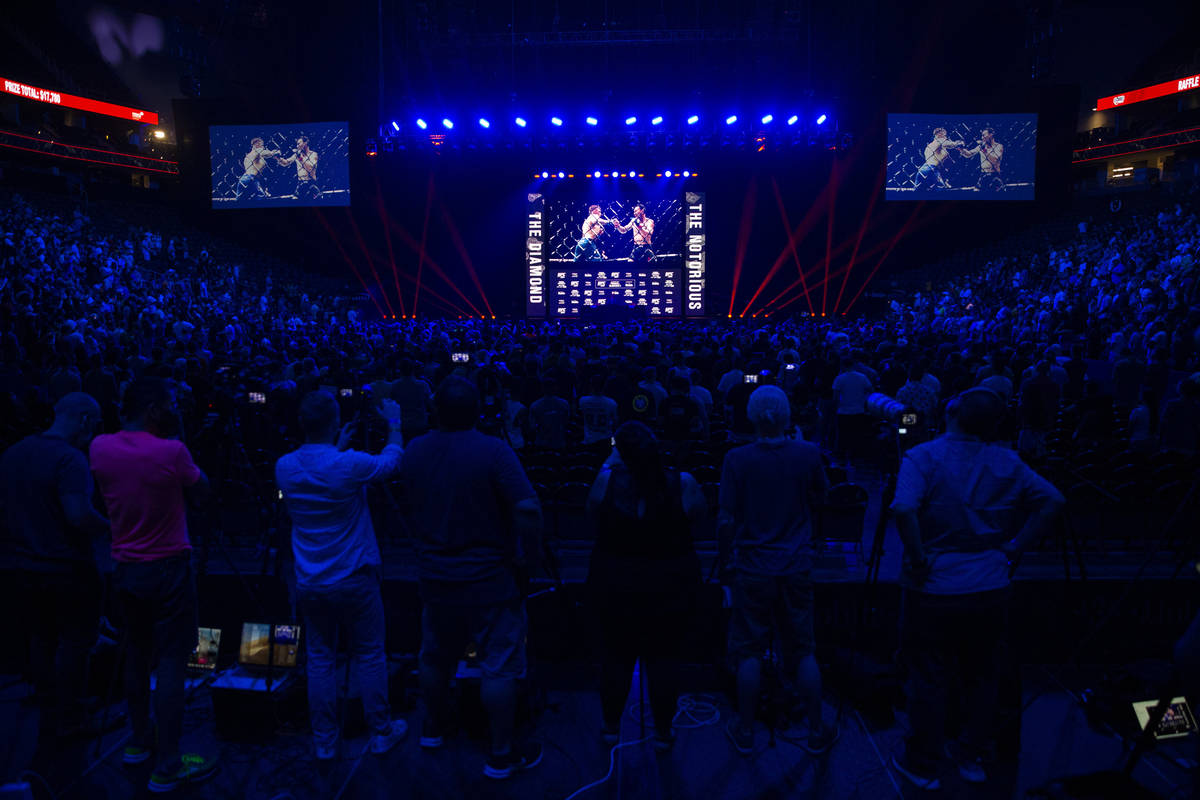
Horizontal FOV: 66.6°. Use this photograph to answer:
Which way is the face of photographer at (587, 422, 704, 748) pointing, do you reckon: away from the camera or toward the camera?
away from the camera

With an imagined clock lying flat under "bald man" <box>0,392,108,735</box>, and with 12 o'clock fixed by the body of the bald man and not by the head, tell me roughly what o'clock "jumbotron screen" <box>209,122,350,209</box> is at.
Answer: The jumbotron screen is roughly at 11 o'clock from the bald man.

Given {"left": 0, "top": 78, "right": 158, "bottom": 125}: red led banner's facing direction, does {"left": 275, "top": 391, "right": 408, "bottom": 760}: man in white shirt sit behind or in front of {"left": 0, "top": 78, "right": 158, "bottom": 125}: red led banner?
in front

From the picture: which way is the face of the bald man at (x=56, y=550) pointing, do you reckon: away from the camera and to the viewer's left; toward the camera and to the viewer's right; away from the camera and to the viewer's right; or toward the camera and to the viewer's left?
away from the camera and to the viewer's right

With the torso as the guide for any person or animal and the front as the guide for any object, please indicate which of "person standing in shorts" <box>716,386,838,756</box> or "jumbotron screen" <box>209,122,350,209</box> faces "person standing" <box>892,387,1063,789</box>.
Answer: the jumbotron screen

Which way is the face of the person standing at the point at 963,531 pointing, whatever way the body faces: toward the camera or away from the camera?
away from the camera

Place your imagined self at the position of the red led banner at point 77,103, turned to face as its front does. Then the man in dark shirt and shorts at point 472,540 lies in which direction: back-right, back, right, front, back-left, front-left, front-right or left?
front-right

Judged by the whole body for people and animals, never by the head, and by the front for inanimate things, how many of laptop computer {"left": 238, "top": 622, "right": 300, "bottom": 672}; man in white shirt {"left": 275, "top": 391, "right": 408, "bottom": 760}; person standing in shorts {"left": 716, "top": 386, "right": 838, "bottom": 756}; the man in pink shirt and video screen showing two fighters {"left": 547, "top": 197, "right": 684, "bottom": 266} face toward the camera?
2

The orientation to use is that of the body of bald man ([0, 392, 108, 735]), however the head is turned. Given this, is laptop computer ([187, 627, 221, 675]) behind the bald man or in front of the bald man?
in front

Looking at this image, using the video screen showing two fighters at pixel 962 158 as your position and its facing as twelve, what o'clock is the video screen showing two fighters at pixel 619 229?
the video screen showing two fighters at pixel 619 229 is roughly at 3 o'clock from the video screen showing two fighters at pixel 962 158.

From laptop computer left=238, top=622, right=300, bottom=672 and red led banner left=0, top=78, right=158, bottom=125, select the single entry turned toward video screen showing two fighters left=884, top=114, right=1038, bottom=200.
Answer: the red led banner

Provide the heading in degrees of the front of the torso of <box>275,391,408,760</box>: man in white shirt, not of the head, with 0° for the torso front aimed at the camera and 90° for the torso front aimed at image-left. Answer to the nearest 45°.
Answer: approximately 225°

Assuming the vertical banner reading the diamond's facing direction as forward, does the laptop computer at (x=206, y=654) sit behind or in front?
in front

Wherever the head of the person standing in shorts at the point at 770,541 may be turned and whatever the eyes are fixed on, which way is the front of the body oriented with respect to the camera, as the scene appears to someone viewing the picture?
away from the camera

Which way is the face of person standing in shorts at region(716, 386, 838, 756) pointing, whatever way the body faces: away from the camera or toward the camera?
away from the camera

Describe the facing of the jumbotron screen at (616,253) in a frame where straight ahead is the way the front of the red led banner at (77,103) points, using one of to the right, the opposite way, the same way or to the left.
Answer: to the right

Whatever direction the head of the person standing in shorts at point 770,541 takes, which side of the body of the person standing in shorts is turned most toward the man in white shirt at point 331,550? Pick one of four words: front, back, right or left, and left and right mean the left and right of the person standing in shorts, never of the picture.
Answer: left

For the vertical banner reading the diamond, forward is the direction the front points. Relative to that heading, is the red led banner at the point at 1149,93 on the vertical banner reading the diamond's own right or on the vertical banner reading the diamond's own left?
on the vertical banner reading the diamond's own left

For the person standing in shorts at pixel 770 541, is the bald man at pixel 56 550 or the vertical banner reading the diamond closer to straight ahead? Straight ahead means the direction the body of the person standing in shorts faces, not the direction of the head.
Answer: the vertical banner reading the diamond

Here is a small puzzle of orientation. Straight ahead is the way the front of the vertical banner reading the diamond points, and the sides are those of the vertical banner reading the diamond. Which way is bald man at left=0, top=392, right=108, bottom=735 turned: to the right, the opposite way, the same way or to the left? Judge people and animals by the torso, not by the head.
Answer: the opposite way
